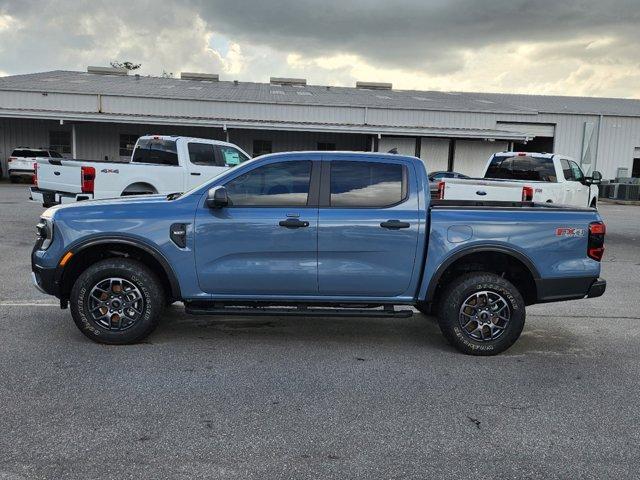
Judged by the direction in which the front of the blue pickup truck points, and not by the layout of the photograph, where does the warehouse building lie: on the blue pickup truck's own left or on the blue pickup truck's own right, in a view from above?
on the blue pickup truck's own right

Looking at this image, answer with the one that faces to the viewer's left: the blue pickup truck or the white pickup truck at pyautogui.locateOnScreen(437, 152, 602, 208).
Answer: the blue pickup truck

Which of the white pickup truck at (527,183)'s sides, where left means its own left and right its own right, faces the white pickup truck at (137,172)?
left

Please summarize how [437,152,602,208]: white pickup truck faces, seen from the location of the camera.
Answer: facing away from the viewer and to the right of the viewer

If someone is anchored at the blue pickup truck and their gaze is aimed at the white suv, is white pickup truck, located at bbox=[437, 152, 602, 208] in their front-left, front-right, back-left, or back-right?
front-right

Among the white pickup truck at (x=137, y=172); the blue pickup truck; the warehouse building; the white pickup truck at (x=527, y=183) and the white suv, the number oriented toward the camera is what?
1

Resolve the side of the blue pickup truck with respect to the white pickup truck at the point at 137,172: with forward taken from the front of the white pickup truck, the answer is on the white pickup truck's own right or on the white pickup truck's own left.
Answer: on the white pickup truck's own right

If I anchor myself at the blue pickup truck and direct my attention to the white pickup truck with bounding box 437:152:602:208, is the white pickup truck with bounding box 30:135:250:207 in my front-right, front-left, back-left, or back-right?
front-left

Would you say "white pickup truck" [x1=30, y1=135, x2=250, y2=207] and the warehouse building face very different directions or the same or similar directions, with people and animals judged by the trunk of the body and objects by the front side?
very different directions

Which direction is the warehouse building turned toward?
toward the camera

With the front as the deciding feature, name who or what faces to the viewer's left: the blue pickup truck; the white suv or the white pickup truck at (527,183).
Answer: the blue pickup truck

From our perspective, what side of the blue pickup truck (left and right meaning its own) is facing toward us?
left

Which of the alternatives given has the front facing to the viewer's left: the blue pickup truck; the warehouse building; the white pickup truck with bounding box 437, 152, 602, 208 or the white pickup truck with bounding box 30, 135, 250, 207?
the blue pickup truck

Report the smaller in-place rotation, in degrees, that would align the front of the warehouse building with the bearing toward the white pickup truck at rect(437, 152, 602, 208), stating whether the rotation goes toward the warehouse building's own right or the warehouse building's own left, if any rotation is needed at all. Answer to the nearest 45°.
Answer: approximately 45° to the warehouse building's own left

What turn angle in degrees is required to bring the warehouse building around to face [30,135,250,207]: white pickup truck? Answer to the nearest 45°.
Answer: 0° — it already faces it

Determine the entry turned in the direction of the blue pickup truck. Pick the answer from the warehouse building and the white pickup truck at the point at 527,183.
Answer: the warehouse building
